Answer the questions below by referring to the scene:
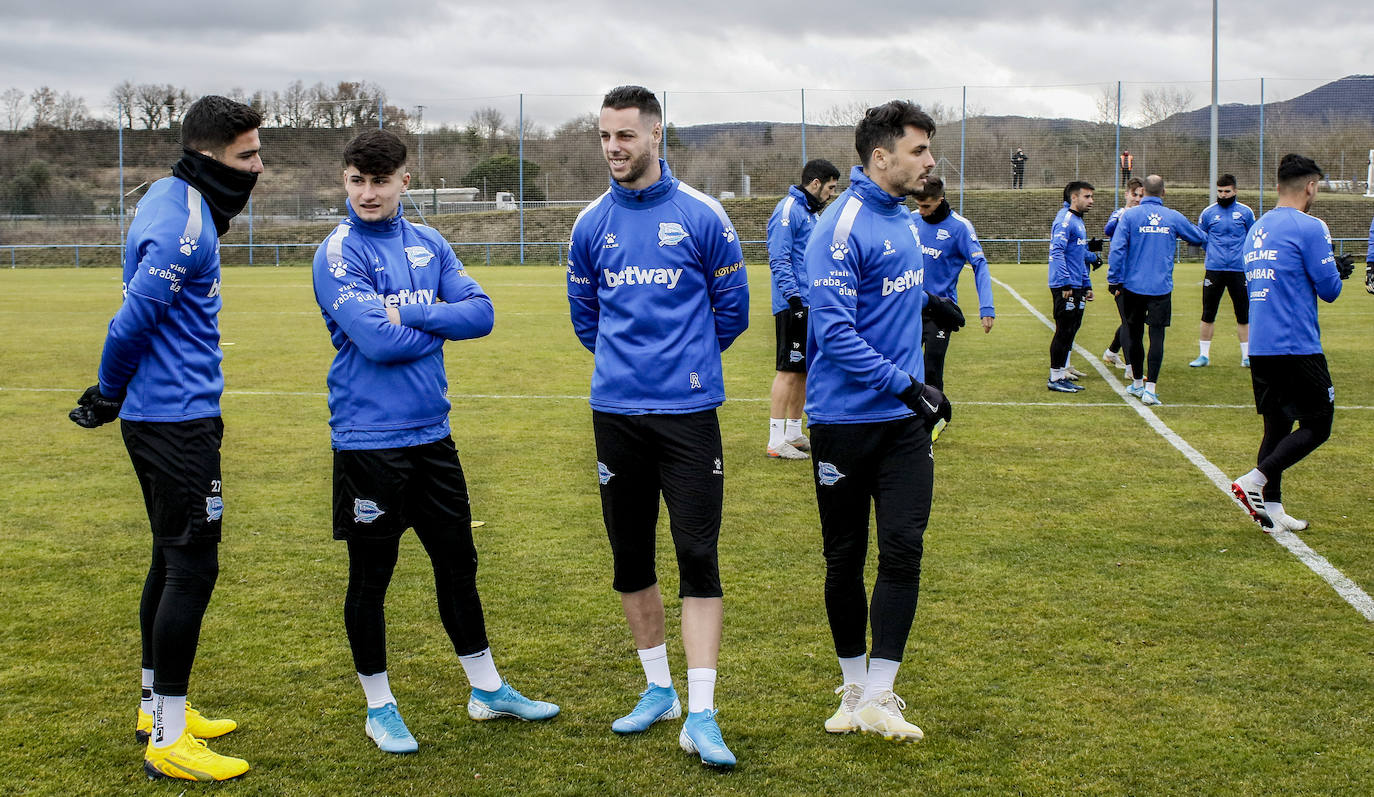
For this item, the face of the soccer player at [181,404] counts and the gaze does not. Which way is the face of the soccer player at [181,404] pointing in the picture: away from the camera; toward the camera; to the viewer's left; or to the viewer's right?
to the viewer's right

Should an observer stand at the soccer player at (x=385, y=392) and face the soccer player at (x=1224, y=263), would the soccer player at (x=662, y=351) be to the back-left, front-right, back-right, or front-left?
front-right

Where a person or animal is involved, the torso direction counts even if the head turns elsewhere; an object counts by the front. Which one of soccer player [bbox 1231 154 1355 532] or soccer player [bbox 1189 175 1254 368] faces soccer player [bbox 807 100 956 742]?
soccer player [bbox 1189 175 1254 368]

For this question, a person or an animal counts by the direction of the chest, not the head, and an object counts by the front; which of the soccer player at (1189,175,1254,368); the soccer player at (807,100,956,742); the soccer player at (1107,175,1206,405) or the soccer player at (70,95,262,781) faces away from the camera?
the soccer player at (1107,175,1206,405)

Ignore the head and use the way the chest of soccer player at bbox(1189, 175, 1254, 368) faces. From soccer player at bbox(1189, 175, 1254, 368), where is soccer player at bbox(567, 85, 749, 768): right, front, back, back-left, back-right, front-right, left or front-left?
front

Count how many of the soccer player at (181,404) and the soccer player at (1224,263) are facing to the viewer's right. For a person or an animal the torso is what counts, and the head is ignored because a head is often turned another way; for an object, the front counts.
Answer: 1

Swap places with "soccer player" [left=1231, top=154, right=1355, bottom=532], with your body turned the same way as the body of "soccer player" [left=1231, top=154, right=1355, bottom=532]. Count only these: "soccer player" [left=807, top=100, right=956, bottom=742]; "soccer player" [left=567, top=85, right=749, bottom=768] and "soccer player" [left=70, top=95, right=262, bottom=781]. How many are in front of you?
0

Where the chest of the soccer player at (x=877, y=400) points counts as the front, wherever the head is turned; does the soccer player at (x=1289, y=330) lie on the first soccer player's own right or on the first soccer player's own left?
on the first soccer player's own left

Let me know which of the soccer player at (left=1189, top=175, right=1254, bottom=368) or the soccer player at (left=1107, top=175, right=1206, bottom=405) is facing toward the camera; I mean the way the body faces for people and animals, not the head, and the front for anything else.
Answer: the soccer player at (left=1189, top=175, right=1254, bottom=368)

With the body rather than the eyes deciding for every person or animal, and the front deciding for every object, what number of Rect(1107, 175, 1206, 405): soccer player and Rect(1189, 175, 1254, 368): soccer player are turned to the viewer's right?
0

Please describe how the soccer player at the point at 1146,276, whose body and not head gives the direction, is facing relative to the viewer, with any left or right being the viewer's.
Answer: facing away from the viewer

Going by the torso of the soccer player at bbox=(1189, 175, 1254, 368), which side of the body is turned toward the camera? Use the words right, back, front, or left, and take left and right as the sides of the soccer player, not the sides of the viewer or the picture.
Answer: front

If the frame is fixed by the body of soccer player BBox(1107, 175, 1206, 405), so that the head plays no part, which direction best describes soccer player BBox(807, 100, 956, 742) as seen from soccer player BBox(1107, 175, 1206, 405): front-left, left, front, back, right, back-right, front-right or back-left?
back

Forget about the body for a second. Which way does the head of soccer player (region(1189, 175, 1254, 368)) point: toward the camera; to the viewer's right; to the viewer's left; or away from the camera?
toward the camera
